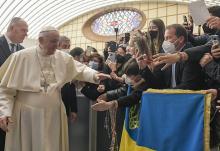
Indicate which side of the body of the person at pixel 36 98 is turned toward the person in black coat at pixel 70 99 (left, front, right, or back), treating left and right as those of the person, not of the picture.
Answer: left

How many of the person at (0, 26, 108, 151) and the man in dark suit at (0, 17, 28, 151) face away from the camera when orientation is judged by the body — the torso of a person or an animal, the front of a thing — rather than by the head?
0

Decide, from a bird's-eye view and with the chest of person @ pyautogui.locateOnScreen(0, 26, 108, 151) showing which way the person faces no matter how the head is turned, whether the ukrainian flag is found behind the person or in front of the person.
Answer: in front

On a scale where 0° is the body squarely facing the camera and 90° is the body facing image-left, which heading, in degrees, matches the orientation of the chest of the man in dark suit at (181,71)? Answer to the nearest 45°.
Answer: approximately 45°

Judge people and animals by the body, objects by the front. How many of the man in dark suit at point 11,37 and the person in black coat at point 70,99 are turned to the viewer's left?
0

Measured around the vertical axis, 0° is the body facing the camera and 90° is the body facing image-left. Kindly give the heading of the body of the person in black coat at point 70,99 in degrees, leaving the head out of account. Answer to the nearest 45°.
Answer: approximately 315°

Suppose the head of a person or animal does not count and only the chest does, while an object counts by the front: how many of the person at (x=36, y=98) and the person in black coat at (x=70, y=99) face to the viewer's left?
0

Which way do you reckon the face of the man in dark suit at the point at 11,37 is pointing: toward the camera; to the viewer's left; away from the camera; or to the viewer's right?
to the viewer's right

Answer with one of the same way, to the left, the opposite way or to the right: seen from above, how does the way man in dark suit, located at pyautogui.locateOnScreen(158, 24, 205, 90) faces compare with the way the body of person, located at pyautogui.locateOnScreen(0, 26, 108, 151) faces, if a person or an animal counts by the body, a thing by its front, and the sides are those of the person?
to the right

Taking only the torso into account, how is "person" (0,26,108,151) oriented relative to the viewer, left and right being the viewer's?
facing the viewer and to the right of the viewer

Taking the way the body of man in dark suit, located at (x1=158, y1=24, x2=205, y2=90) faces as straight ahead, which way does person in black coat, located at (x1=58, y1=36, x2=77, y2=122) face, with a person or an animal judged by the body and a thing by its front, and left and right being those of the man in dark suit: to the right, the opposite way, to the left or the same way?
to the left
